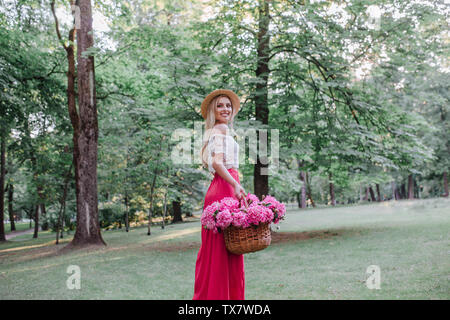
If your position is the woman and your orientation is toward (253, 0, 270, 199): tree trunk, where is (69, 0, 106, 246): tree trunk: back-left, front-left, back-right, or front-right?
front-left

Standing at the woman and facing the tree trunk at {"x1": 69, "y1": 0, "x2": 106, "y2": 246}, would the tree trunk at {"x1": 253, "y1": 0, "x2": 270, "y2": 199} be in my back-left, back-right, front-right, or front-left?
front-right

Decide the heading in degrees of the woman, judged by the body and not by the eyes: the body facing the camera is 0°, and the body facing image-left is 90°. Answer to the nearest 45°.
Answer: approximately 270°
